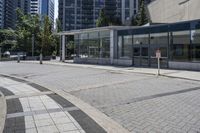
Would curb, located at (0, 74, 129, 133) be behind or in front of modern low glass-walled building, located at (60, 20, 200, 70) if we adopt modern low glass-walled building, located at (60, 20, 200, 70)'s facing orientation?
in front

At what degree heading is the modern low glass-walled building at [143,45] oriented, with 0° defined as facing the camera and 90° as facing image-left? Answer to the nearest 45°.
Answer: approximately 45°

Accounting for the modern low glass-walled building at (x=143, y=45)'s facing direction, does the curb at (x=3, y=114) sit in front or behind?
in front
